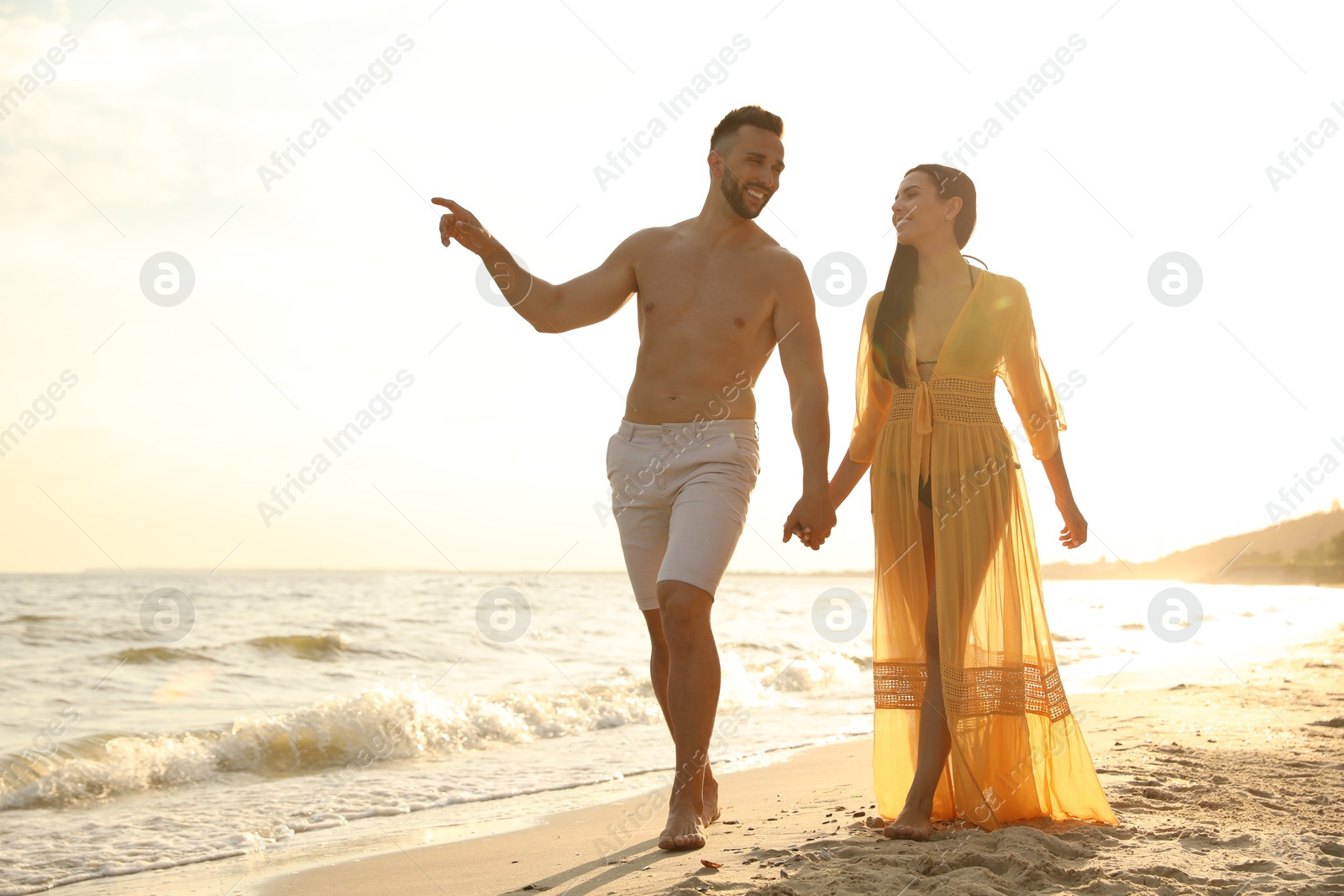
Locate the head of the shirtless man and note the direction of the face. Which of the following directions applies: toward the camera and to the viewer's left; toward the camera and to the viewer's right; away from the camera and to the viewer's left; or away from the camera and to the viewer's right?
toward the camera and to the viewer's right

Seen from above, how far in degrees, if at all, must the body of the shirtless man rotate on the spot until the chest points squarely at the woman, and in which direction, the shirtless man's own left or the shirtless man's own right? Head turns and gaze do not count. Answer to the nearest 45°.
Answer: approximately 90° to the shirtless man's own left

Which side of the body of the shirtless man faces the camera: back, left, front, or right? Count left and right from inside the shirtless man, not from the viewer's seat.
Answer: front

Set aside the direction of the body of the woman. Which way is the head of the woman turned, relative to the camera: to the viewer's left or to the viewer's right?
to the viewer's left
